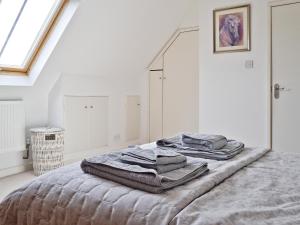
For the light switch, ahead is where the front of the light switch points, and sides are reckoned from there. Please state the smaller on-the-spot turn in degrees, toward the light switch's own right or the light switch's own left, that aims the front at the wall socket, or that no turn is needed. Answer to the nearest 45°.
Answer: approximately 90° to the light switch's own right

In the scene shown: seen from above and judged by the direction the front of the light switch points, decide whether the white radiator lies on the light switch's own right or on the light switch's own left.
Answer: on the light switch's own right

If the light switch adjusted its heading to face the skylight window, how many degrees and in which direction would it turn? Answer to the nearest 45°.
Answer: approximately 45° to its right

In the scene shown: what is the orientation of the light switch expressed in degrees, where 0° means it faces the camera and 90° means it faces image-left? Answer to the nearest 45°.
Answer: approximately 0°

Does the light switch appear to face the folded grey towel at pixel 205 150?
yes

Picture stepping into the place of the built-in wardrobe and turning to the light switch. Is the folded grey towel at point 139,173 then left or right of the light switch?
right
